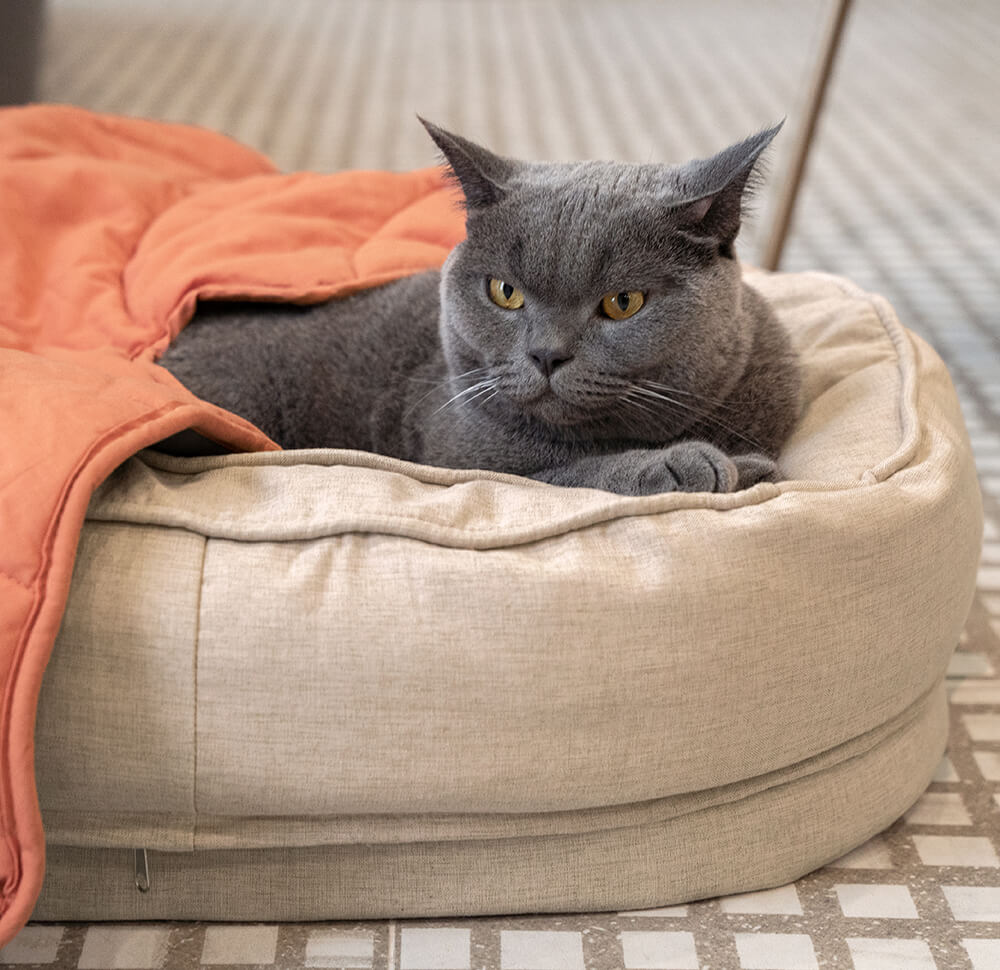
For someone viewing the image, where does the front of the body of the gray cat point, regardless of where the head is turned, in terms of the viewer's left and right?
facing the viewer and to the right of the viewer
